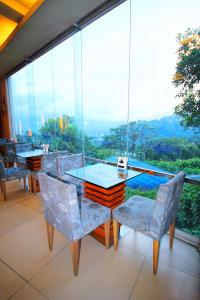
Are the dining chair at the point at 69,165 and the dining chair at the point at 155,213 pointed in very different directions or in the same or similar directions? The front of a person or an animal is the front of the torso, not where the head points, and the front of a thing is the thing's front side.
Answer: very different directions

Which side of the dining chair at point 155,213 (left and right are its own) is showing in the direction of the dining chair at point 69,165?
front

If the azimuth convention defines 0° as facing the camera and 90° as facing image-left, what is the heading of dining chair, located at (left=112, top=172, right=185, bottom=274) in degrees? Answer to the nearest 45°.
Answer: approximately 135°

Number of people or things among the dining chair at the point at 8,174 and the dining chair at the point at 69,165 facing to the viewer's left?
0

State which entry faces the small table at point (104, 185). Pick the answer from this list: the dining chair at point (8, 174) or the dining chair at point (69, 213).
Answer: the dining chair at point (69, 213)

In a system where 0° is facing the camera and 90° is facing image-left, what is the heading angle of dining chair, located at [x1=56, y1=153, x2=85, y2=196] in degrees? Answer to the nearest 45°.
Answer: approximately 315°

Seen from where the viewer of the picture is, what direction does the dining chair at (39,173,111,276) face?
facing away from the viewer and to the right of the viewer

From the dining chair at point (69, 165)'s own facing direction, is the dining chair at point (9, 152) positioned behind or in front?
behind

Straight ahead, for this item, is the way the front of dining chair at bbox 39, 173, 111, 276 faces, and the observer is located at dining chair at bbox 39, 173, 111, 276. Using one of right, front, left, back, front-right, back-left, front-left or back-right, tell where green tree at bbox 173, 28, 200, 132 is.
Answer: front-right

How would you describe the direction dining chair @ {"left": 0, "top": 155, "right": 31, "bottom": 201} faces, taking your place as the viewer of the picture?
facing away from the viewer and to the right of the viewer

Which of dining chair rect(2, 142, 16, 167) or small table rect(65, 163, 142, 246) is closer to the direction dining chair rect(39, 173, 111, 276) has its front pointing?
the small table

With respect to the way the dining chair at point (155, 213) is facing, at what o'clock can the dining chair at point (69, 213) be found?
the dining chair at point (69, 213) is roughly at 10 o'clock from the dining chair at point (155, 213).

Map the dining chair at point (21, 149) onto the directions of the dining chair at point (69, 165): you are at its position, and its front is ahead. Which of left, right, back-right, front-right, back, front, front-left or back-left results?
back
